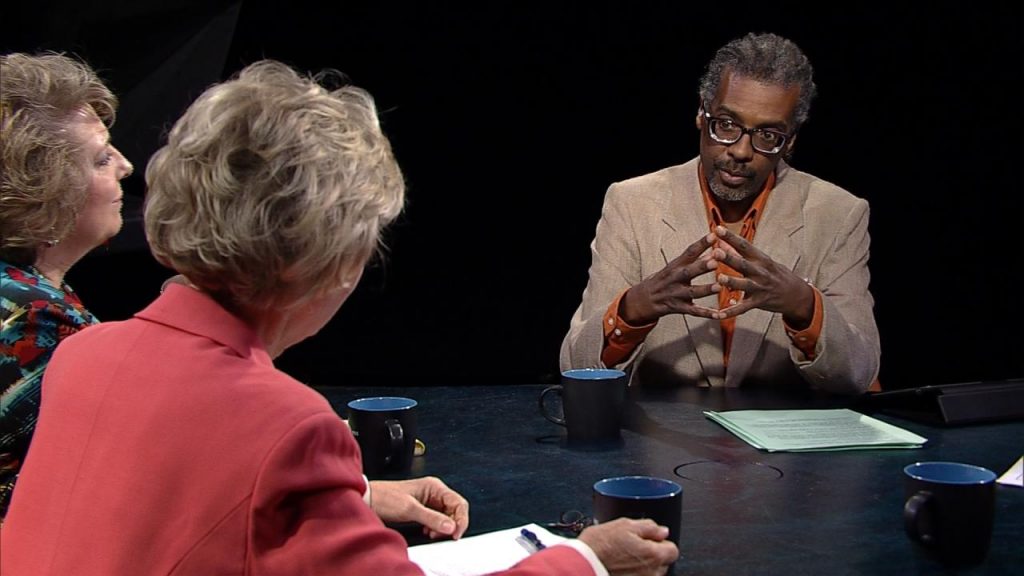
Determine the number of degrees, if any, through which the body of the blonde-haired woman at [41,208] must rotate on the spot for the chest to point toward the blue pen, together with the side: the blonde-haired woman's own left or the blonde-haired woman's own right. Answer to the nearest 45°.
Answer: approximately 45° to the blonde-haired woman's own right

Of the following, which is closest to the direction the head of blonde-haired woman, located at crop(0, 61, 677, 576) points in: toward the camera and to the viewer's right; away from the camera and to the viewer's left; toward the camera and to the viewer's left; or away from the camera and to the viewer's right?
away from the camera and to the viewer's right

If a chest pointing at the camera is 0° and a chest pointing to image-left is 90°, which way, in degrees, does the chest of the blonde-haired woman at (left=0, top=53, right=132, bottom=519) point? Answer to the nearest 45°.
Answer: approximately 270°

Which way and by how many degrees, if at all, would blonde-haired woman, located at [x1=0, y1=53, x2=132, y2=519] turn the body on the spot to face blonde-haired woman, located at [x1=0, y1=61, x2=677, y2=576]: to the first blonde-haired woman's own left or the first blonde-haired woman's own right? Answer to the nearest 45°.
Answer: approximately 90° to the first blonde-haired woman's own right

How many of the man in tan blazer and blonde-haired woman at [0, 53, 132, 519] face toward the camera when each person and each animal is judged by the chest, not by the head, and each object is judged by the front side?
1

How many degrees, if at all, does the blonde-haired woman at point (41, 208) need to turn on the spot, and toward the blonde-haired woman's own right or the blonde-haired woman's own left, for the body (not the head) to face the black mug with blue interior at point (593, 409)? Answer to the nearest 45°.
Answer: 0° — they already face it

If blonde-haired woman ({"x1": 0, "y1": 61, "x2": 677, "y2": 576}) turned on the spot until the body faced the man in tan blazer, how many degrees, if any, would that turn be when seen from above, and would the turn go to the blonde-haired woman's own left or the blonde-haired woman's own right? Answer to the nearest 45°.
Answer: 0° — they already face them

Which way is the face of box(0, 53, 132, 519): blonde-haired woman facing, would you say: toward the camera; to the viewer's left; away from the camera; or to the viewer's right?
to the viewer's right

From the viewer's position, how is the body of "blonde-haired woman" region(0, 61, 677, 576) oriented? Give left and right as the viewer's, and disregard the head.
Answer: facing away from the viewer and to the right of the viewer
